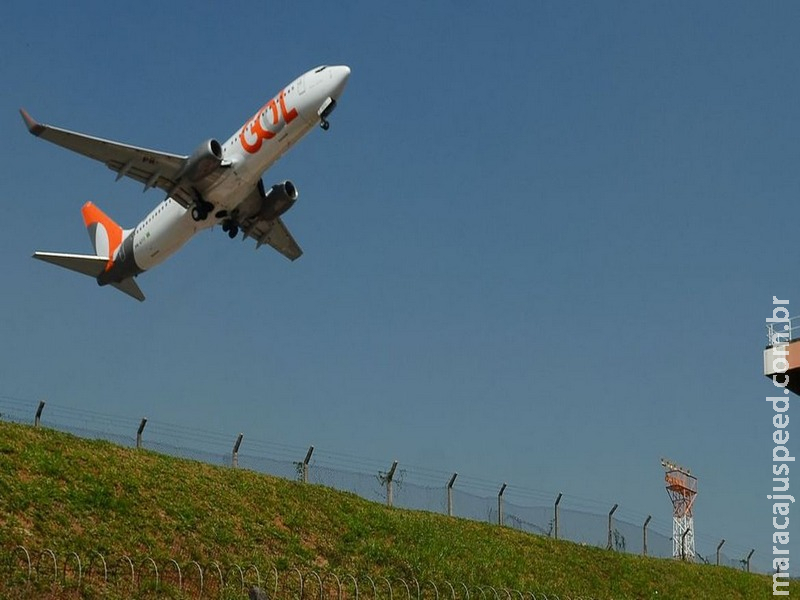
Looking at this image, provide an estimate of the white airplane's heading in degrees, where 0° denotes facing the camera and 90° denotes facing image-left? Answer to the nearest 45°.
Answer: approximately 315°
